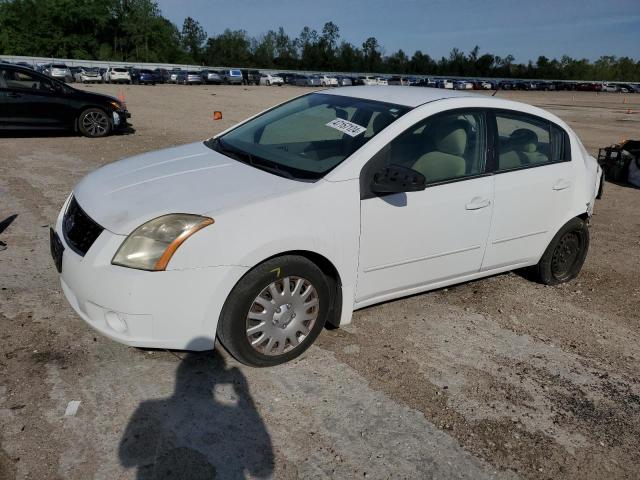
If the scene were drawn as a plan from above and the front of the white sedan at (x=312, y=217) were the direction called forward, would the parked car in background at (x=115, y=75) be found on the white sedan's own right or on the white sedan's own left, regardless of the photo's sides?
on the white sedan's own right

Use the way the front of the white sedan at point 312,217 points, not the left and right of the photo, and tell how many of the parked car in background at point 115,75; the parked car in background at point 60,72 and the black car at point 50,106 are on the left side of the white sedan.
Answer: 0

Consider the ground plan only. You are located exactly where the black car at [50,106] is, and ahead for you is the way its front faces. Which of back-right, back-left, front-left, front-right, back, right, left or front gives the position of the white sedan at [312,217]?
right

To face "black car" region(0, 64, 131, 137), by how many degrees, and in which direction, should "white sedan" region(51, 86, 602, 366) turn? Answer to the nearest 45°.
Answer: approximately 90° to its right

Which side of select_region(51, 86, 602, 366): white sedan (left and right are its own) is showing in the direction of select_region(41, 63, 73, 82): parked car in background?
right

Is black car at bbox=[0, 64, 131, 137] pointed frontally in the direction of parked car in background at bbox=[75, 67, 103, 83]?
no

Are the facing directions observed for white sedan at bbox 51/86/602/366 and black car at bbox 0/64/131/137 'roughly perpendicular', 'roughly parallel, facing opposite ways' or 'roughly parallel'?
roughly parallel, facing opposite ways

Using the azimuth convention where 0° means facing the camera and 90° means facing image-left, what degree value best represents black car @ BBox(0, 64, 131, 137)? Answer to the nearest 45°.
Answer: approximately 270°

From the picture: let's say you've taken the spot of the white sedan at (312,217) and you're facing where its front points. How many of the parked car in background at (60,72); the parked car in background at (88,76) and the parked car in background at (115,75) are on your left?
0

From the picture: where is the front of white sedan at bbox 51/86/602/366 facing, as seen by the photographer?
facing the viewer and to the left of the viewer

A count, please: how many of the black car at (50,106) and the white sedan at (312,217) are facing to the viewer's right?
1

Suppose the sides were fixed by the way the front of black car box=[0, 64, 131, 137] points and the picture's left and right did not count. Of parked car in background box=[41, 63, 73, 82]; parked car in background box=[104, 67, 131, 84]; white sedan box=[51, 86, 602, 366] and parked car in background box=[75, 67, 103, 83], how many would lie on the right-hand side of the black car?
1

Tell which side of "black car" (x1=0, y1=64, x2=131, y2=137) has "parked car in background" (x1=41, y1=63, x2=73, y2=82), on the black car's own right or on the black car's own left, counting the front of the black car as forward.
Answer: on the black car's own left

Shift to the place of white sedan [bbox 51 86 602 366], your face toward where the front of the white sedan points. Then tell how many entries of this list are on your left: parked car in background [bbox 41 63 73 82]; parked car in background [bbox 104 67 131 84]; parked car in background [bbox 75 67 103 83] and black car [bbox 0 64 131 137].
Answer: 0

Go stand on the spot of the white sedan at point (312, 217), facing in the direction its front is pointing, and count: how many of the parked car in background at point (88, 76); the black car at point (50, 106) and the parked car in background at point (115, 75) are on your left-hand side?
0
